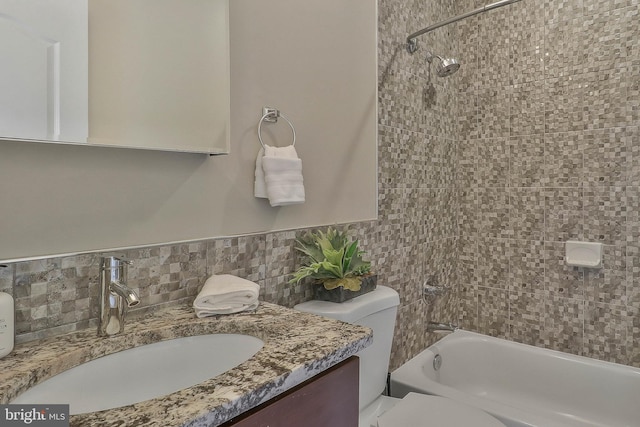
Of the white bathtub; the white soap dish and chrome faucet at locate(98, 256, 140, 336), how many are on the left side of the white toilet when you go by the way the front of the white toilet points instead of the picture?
2

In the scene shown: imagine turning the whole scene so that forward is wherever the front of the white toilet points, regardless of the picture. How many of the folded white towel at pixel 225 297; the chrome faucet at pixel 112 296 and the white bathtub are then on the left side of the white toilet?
1

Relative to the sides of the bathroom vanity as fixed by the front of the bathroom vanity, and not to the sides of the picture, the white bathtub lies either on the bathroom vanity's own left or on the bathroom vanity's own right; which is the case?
on the bathroom vanity's own left

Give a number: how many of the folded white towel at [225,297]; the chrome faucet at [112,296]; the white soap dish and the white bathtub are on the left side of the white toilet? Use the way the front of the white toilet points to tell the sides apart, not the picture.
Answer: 2

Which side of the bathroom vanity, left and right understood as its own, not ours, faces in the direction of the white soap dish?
left

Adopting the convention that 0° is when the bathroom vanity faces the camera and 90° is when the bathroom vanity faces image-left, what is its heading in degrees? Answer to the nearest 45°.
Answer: approximately 315°

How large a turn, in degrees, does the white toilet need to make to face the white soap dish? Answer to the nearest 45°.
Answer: approximately 90° to its left

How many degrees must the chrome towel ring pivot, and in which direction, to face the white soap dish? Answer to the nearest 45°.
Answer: approximately 45° to its left

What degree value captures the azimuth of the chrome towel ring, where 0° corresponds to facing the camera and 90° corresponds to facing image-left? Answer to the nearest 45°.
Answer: approximately 315°

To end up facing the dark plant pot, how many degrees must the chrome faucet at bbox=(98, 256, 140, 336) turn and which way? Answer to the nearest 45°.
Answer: approximately 45° to its left

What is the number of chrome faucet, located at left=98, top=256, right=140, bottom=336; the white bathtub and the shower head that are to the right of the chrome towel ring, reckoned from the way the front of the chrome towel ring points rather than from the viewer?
1
